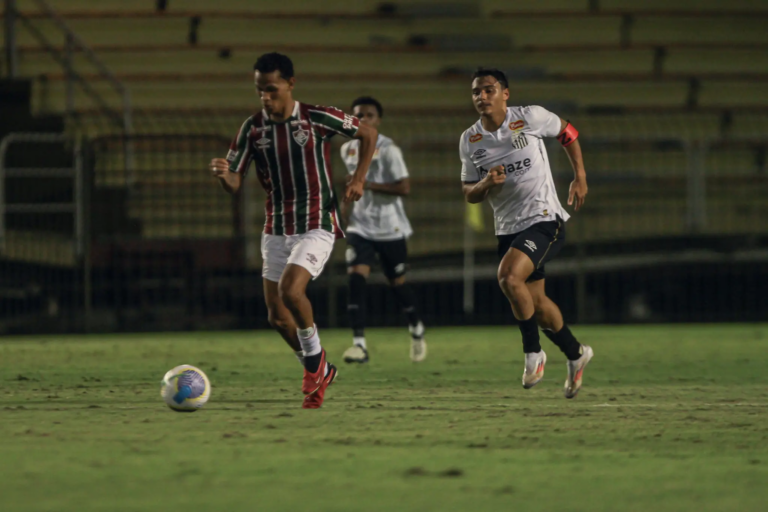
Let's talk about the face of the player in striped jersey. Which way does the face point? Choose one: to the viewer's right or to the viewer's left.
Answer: to the viewer's left

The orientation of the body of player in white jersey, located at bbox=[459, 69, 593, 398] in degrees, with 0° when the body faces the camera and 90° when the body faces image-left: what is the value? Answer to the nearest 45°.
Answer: approximately 45°

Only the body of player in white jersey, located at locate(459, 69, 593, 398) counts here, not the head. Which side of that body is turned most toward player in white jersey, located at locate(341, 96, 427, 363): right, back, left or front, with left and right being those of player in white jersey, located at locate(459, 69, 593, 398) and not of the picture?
right

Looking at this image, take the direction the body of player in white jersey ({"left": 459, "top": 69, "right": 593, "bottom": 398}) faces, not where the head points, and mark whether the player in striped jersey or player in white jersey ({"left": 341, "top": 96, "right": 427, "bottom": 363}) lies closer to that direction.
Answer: the player in striped jersey
